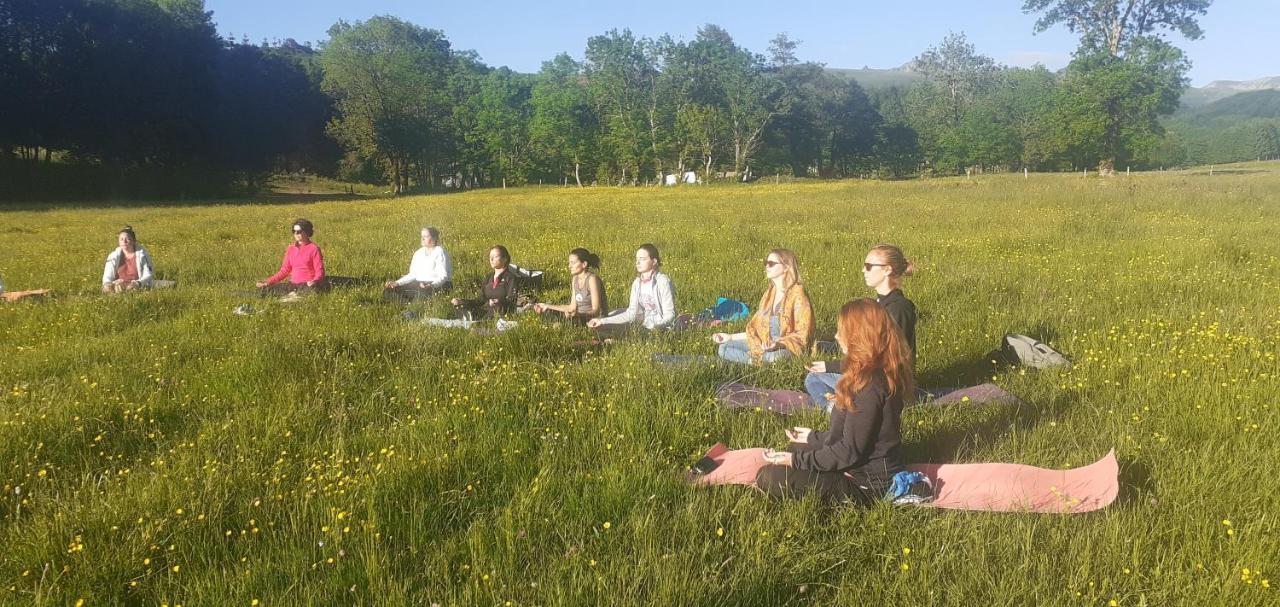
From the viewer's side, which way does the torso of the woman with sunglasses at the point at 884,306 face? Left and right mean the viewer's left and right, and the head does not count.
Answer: facing to the left of the viewer

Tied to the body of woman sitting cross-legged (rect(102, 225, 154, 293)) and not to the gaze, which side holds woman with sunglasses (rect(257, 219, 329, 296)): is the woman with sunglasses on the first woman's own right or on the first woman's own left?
on the first woman's own left

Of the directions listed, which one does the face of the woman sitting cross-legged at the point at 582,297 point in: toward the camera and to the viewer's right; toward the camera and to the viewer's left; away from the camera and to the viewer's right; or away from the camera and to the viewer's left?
toward the camera and to the viewer's left

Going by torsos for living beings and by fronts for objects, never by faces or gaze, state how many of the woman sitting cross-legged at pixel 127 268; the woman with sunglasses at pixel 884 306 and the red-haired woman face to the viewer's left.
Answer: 2

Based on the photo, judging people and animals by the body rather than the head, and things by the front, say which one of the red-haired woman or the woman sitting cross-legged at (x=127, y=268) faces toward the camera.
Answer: the woman sitting cross-legged

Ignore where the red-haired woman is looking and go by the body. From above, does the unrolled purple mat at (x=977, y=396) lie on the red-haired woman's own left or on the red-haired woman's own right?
on the red-haired woman's own right

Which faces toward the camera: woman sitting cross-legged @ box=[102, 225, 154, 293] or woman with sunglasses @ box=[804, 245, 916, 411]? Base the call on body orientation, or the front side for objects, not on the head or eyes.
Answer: the woman sitting cross-legged

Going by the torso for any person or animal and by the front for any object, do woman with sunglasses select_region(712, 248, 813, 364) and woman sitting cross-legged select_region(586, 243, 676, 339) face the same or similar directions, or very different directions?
same or similar directions

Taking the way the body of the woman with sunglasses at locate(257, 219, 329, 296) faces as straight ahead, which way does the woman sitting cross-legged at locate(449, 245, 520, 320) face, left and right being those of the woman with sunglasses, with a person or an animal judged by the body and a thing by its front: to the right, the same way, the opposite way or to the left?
the same way

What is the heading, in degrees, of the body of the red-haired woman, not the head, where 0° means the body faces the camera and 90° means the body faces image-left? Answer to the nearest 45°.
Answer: approximately 90°

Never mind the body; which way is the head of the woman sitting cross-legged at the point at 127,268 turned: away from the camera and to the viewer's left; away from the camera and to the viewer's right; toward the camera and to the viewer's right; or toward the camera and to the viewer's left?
toward the camera and to the viewer's left

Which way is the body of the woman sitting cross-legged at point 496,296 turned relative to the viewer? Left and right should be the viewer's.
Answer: facing the viewer and to the left of the viewer

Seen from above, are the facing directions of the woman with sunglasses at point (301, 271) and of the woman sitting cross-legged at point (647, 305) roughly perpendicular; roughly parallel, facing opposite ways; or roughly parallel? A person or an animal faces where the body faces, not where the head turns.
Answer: roughly parallel

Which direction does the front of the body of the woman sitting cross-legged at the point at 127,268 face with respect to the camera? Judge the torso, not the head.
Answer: toward the camera
